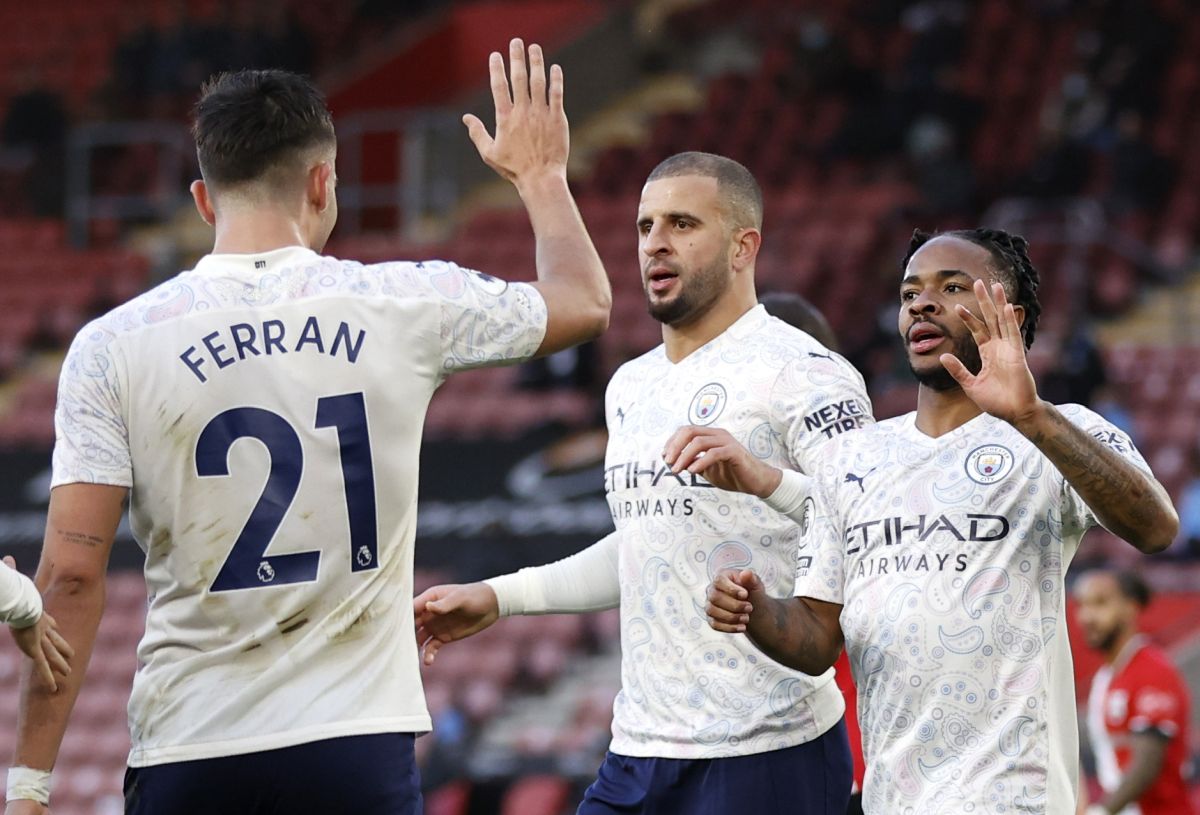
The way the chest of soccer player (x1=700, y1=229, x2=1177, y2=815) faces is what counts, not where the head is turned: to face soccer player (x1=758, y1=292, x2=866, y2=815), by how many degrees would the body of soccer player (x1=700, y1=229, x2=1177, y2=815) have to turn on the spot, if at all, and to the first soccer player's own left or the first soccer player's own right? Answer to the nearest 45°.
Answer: approximately 135° to the first soccer player's own right

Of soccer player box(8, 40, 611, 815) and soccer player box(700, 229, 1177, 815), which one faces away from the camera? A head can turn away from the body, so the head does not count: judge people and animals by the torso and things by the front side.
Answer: soccer player box(8, 40, 611, 815)

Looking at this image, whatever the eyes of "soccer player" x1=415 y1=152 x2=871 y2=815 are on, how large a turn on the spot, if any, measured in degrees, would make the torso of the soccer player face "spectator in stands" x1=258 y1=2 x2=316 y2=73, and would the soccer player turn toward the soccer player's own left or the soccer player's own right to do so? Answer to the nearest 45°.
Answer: approximately 135° to the soccer player's own right

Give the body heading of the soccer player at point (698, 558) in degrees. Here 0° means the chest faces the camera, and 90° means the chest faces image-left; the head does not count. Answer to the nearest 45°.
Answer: approximately 45°

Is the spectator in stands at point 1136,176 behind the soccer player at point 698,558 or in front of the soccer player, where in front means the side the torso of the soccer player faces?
behind

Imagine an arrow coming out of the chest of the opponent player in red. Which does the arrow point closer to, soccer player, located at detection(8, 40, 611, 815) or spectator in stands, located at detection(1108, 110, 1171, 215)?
the soccer player

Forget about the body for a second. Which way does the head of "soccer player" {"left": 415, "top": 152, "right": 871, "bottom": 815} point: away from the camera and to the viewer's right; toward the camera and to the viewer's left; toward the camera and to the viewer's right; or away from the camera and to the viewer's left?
toward the camera and to the viewer's left

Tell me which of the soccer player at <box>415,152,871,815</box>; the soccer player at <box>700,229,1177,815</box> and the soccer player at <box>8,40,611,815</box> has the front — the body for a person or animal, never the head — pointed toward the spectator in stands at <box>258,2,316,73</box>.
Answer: the soccer player at <box>8,40,611,815</box>

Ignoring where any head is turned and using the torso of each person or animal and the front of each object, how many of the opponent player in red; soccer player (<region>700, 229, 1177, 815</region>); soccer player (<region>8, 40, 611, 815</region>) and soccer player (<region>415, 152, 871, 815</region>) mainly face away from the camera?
1

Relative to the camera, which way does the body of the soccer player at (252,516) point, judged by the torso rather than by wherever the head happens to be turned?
away from the camera

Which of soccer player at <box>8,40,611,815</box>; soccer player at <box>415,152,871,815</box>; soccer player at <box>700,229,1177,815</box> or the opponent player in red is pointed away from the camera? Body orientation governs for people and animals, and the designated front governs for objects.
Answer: soccer player at <box>8,40,611,815</box>

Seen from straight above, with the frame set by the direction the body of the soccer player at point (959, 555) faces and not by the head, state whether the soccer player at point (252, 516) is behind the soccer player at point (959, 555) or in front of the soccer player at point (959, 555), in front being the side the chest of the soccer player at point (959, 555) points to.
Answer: in front

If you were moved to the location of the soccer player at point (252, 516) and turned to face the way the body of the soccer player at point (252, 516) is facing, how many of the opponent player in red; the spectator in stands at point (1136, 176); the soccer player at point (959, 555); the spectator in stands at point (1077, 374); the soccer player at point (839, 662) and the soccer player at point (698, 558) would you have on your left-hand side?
0

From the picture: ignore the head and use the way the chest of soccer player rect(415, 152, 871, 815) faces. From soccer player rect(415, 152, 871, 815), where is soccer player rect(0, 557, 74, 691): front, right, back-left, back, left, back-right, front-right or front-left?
front

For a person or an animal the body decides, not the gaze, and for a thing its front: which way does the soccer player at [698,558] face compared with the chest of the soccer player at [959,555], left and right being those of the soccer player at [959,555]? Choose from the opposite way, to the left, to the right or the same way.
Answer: the same way

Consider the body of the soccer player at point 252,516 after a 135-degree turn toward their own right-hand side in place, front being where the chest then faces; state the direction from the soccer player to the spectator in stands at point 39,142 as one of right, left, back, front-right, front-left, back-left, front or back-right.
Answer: back-left

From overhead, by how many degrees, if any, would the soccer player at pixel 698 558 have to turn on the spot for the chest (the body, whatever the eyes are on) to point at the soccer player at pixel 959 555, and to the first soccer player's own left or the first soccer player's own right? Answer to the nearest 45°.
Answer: approximately 90° to the first soccer player's own left

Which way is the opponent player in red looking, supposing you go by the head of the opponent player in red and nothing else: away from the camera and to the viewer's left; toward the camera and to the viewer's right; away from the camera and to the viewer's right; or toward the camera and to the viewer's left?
toward the camera and to the viewer's left

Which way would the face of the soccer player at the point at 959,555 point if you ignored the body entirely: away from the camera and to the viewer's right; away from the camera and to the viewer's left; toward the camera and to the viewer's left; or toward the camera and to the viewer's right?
toward the camera and to the viewer's left

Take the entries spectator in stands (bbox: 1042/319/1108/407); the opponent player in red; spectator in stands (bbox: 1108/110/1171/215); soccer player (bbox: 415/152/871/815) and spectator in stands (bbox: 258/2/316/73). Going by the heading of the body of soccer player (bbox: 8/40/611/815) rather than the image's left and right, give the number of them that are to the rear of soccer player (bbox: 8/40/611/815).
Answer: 0
